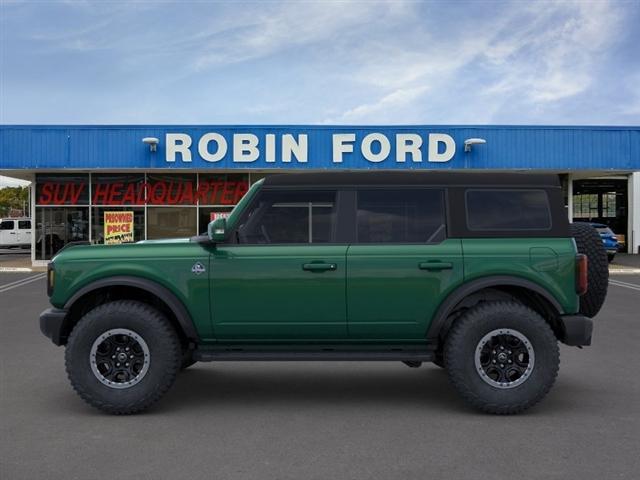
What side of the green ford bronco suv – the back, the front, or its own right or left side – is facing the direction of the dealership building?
right

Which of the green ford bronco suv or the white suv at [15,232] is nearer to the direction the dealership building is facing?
the green ford bronco suv

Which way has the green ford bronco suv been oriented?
to the viewer's left

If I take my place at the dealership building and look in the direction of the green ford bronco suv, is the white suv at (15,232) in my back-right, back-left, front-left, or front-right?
back-right

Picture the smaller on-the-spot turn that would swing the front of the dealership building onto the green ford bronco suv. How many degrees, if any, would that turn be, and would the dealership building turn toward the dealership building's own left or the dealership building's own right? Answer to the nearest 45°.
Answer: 0° — it already faces it

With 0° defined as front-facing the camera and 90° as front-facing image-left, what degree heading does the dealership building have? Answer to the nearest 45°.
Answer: approximately 0°

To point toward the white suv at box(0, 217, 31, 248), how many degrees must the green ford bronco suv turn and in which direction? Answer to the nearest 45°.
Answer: approximately 45° to its right

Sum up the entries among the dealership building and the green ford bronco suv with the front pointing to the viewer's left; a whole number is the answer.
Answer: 1

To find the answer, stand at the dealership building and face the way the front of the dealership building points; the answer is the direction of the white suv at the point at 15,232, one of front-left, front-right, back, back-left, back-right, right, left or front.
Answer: back-right

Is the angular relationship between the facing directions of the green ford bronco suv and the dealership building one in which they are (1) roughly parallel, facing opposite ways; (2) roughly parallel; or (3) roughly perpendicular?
roughly perpendicular
